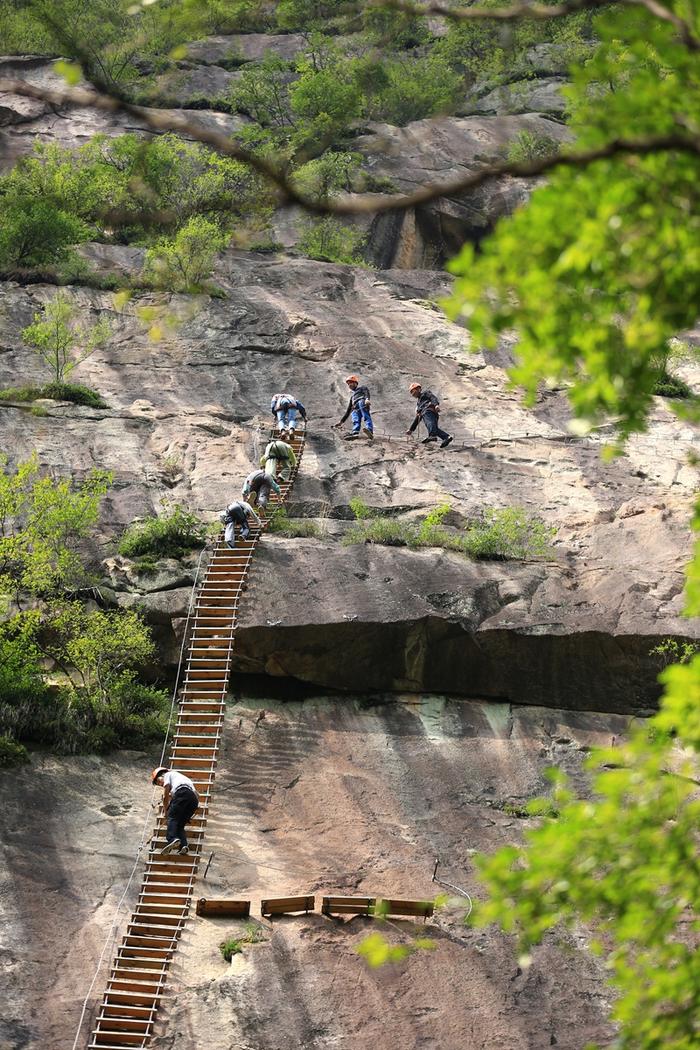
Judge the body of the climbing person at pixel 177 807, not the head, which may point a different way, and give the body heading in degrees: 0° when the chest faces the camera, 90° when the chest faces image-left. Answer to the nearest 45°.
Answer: approximately 135°

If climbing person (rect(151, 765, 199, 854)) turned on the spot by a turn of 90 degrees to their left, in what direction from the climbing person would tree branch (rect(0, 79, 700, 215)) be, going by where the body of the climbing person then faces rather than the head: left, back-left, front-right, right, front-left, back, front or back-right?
front-left

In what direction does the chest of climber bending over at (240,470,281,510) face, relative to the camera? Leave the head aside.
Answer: away from the camera

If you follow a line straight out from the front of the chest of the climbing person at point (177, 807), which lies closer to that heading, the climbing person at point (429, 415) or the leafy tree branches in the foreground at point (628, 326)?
the climbing person

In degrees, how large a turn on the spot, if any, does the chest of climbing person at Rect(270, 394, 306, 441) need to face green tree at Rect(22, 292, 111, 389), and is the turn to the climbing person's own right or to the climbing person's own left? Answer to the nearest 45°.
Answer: approximately 45° to the climbing person's own left

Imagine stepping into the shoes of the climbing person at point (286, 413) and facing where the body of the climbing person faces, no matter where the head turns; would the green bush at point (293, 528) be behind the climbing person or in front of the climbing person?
behind

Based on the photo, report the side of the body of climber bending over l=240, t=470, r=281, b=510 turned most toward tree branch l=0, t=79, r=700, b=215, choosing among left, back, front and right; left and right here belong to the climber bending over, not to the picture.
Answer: back

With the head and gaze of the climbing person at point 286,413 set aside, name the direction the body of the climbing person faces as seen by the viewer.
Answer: away from the camera

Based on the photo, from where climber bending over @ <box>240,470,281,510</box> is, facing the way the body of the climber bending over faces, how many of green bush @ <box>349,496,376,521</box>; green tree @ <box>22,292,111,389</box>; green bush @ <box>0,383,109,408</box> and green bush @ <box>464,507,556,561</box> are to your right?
2

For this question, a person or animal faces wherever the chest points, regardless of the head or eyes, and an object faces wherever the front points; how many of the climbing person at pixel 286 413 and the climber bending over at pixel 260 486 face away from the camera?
2

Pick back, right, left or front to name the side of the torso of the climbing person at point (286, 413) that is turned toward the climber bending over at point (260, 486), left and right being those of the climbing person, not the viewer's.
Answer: back

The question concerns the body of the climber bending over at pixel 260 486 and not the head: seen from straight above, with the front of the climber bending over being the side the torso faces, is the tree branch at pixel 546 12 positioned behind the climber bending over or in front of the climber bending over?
behind
